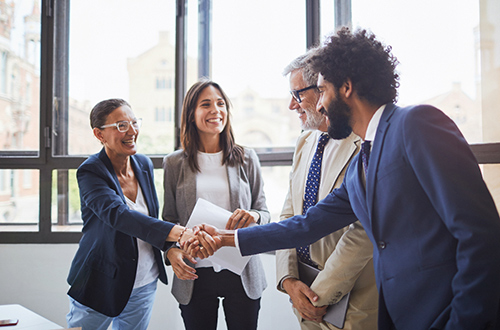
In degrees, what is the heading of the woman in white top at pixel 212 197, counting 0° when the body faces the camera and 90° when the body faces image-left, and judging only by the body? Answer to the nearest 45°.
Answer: approximately 0°

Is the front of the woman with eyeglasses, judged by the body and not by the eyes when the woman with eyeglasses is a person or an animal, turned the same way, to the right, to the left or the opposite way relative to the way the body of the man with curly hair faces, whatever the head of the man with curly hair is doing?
the opposite way

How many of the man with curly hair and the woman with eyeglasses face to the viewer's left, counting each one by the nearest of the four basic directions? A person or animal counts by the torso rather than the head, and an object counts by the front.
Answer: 1

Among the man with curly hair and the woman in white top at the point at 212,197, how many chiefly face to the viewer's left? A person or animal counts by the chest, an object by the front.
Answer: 1

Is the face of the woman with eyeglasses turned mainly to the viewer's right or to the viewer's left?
to the viewer's right

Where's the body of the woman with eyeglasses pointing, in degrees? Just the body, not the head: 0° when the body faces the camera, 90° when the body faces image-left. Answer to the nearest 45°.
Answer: approximately 315°

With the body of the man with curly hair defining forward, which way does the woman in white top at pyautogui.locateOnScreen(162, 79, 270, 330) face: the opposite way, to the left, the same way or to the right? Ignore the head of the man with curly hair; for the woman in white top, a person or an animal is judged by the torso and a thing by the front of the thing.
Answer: to the left

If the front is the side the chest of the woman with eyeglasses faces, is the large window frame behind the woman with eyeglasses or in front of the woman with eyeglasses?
behind

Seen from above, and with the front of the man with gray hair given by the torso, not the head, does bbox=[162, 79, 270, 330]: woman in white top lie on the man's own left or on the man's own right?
on the man's own right

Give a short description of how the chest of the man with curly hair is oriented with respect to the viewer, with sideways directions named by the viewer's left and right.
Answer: facing to the left of the viewer
